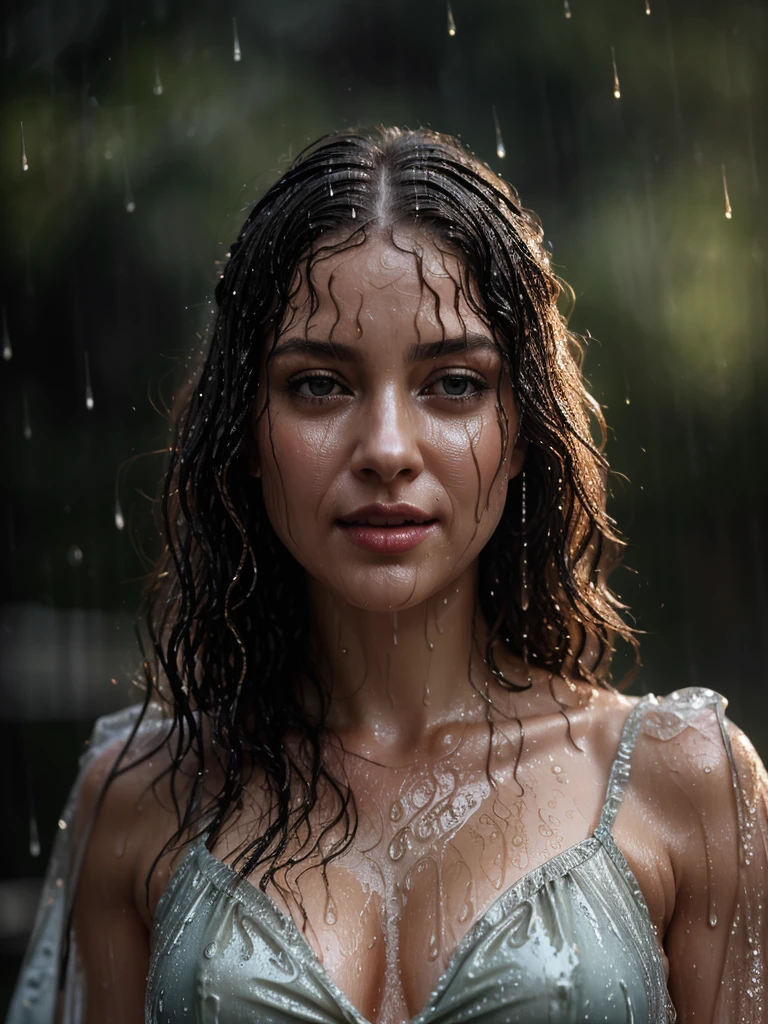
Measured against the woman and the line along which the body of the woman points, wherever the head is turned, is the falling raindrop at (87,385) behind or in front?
behind

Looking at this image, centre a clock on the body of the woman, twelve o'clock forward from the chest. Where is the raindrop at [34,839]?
The raindrop is roughly at 5 o'clock from the woman.

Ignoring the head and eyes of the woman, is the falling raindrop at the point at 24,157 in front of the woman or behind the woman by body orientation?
behind

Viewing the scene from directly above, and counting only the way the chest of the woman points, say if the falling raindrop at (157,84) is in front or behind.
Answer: behind

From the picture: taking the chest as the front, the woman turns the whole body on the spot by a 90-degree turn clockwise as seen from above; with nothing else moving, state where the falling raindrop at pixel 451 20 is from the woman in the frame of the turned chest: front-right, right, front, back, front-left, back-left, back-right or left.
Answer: right

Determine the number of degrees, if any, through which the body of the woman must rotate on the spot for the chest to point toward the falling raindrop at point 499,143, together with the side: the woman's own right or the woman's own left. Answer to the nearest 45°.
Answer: approximately 180°

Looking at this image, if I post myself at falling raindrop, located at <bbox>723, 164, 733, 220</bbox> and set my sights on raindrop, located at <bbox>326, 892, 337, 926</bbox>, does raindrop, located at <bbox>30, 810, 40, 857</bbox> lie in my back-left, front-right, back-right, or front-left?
front-right

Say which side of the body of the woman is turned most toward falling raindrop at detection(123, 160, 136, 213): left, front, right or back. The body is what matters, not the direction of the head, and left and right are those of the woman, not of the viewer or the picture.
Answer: back

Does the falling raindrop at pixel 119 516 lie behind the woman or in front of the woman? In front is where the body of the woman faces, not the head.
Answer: behind

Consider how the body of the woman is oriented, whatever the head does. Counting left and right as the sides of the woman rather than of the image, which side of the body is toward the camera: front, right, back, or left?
front
